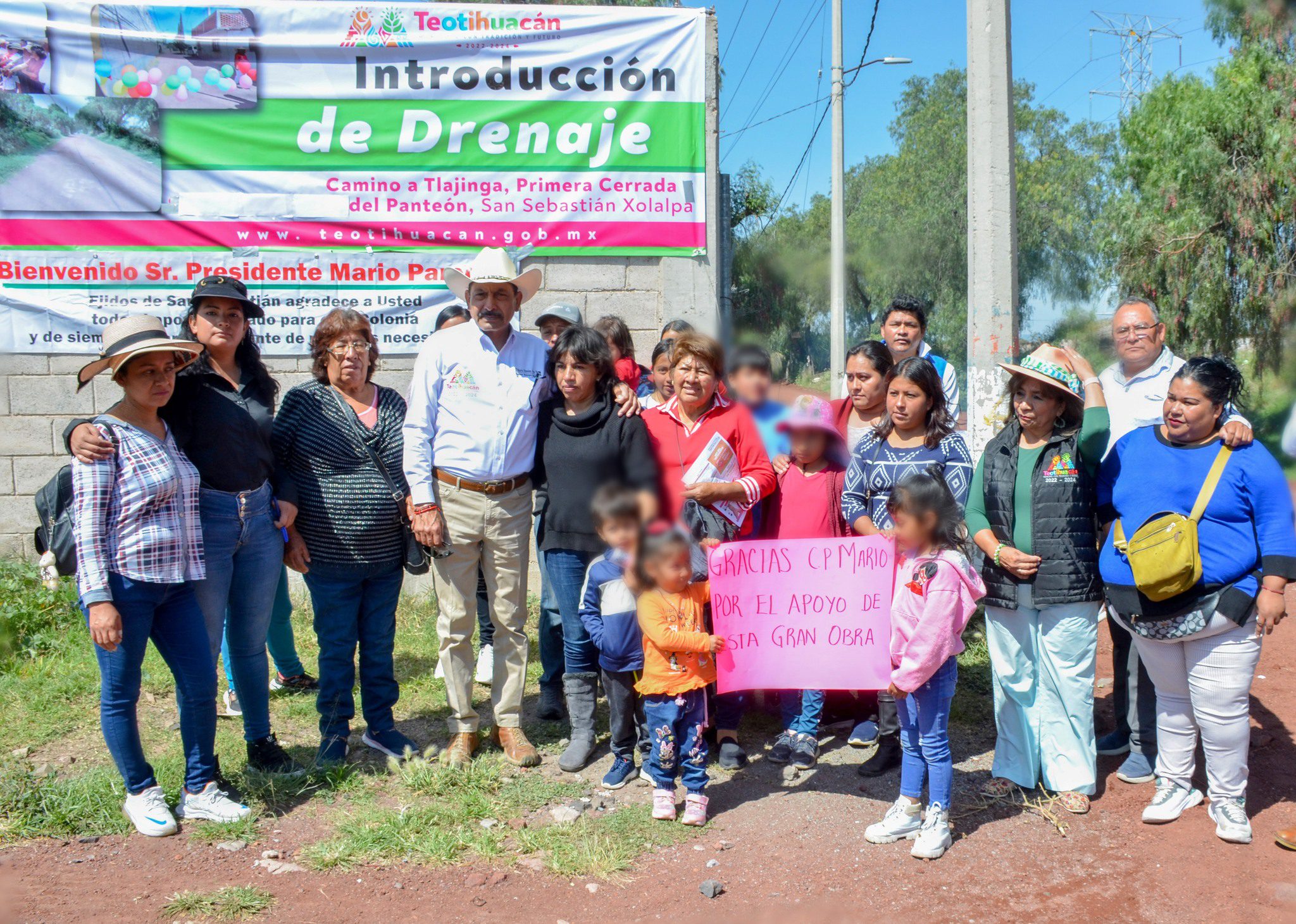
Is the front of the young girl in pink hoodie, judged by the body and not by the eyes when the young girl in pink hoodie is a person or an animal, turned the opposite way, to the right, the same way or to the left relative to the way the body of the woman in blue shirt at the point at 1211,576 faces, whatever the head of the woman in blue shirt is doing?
the same way

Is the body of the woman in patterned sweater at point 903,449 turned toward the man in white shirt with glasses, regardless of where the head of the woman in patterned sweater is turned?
no

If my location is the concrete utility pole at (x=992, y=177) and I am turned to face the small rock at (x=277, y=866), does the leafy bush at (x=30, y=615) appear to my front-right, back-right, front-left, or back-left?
front-right

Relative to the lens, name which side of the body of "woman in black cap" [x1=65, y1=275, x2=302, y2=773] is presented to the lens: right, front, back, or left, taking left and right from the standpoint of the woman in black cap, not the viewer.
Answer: front

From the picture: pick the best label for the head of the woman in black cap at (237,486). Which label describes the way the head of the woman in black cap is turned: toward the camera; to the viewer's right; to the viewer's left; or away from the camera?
toward the camera

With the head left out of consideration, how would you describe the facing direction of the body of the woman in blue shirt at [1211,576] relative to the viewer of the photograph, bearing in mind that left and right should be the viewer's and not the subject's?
facing the viewer and to the left of the viewer

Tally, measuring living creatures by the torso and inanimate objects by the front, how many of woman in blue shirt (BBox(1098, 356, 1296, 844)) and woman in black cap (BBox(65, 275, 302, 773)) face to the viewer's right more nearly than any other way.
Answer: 0

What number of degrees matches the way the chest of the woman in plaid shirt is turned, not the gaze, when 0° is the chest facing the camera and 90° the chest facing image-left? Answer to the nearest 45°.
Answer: approximately 315°

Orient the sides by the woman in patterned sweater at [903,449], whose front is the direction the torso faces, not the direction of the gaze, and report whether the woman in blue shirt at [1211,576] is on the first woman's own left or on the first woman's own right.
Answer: on the first woman's own left

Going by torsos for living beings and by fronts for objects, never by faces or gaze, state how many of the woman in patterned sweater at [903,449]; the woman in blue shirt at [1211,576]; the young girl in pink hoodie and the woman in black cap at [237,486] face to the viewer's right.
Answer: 0

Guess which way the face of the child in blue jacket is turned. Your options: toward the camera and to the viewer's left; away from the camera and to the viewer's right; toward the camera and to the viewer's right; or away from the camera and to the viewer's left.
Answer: toward the camera and to the viewer's right

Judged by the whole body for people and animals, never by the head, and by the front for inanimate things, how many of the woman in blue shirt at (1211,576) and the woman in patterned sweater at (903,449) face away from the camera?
0

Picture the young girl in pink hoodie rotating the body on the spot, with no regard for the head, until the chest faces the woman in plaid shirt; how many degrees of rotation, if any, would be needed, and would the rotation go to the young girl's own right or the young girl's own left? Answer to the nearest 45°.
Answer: approximately 45° to the young girl's own right
